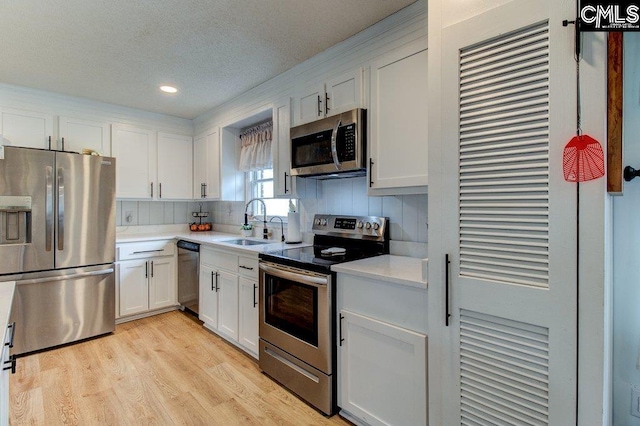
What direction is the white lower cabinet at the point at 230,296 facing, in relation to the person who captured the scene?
facing the viewer and to the left of the viewer

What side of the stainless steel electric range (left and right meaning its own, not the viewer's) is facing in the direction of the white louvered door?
left

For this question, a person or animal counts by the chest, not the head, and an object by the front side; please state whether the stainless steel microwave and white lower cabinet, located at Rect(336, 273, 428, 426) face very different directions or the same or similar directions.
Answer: same or similar directions

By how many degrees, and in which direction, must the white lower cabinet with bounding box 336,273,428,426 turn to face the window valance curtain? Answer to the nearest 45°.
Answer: approximately 90° to its right

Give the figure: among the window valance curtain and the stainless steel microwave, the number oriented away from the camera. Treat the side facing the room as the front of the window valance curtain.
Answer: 0

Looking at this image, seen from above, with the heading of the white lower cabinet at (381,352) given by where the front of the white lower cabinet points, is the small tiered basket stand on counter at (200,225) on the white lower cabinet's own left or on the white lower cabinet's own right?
on the white lower cabinet's own right

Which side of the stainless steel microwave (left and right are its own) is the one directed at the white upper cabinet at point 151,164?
right

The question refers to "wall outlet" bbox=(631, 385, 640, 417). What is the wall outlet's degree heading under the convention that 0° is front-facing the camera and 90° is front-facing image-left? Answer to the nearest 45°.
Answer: approximately 45°

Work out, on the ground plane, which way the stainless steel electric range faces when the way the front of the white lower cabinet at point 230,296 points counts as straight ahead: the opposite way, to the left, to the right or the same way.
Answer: the same way

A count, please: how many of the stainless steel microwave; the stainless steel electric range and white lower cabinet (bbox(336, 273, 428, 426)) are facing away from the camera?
0

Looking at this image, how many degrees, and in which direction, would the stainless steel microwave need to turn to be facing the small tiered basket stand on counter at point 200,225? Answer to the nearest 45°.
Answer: approximately 90° to its right

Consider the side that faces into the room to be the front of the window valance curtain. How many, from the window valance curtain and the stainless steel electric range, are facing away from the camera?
0

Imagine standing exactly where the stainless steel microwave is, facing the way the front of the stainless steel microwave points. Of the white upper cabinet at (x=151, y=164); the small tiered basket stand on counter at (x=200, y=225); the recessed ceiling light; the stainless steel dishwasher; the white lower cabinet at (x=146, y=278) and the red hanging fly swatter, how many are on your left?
1

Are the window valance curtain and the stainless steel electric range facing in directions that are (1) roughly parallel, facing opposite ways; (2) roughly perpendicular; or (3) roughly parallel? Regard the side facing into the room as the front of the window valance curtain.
roughly parallel

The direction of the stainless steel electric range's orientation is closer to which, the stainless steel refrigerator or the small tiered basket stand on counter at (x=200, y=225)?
the stainless steel refrigerator

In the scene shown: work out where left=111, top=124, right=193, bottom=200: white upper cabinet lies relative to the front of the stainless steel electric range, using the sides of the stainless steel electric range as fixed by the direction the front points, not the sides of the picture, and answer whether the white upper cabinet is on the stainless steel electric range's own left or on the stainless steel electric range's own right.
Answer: on the stainless steel electric range's own right

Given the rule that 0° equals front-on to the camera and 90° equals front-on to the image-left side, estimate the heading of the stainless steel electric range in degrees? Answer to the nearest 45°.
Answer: approximately 45°
